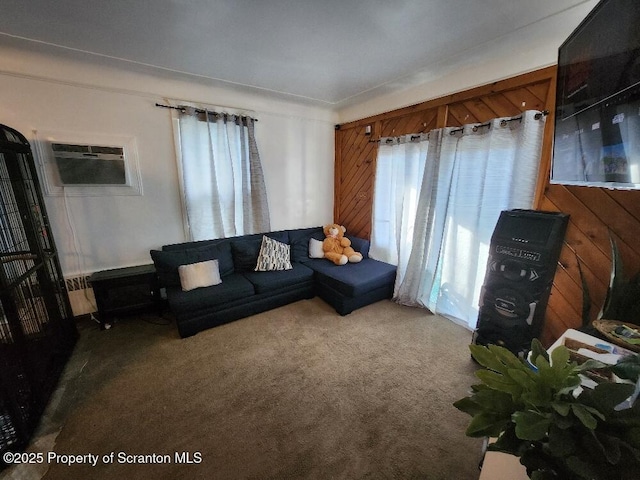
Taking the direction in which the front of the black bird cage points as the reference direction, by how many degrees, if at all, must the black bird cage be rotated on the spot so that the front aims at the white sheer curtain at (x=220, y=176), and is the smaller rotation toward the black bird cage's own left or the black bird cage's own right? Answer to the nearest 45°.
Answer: approximately 45° to the black bird cage's own left

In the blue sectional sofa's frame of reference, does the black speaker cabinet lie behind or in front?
in front

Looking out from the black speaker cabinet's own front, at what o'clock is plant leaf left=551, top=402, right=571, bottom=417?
The plant leaf is roughly at 12 o'clock from the black speaker cabinet.

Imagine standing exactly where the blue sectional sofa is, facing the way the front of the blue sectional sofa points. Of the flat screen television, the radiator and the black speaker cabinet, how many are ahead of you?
2

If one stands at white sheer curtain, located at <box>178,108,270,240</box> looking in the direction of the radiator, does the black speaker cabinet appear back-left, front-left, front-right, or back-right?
back-left

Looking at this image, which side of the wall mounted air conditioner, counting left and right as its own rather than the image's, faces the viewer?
front

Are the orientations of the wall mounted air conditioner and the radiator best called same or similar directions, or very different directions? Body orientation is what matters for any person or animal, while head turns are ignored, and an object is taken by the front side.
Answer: same or similar directions

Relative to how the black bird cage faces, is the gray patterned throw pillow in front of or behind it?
in front

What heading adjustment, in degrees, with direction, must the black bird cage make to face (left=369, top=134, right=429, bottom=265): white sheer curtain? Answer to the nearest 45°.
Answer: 0° — it already faces it

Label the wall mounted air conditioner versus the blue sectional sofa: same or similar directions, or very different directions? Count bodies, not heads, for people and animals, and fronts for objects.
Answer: same or similar directions

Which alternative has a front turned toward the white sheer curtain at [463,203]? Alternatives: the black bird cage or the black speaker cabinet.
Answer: the black bird cage

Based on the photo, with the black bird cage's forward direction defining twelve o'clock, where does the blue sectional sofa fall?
The blue sectional sofa is roughly at 11 o'clock from the black bird cage.

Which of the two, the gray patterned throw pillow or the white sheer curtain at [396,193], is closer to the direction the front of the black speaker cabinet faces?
the gray patterned throw pillow

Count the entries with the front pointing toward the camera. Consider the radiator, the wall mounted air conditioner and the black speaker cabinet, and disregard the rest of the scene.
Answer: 3

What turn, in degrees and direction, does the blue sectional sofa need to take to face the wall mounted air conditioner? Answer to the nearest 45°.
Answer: approximately 135° to its right

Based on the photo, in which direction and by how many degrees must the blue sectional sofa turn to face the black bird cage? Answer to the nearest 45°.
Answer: approximately 90° to its right

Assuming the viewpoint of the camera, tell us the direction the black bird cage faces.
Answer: facing the viewer and to the right of the viewer

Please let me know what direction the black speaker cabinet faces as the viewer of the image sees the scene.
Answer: facing the viewer

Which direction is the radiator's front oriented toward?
toward the camera
